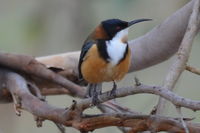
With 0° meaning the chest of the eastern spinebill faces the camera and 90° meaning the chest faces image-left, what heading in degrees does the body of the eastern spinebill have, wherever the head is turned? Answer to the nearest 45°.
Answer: approximately 315°
